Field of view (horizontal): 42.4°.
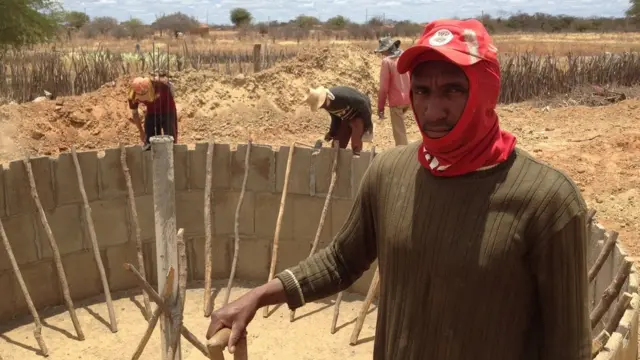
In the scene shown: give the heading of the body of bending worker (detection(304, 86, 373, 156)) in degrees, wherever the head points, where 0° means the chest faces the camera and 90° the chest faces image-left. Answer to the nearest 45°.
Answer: approximately 45°

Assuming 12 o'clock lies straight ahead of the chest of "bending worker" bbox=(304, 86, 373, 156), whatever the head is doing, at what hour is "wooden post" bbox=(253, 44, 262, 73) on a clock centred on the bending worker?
The wooden post is roughly at 4 o'clock from the bending worker.

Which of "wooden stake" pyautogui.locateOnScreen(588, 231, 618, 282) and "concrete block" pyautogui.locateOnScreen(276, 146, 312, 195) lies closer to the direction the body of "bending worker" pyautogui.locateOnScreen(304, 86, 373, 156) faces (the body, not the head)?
the concrete block

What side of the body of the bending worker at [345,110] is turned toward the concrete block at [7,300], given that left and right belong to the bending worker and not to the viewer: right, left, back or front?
front

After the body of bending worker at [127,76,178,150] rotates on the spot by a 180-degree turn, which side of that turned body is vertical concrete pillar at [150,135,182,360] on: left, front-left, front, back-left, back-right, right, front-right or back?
back-right

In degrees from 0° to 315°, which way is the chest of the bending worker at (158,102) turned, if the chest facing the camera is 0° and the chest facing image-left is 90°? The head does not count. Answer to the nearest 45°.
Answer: approximately 45°

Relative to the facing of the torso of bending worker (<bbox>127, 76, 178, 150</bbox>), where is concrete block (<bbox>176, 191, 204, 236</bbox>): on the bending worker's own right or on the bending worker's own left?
on the bending worker's own left

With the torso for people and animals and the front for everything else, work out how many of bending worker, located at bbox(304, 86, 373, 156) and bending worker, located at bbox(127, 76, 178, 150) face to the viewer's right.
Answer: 0

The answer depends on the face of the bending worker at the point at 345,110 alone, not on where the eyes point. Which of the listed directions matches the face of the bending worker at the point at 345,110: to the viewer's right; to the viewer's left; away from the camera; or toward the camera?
to the viewer's left
